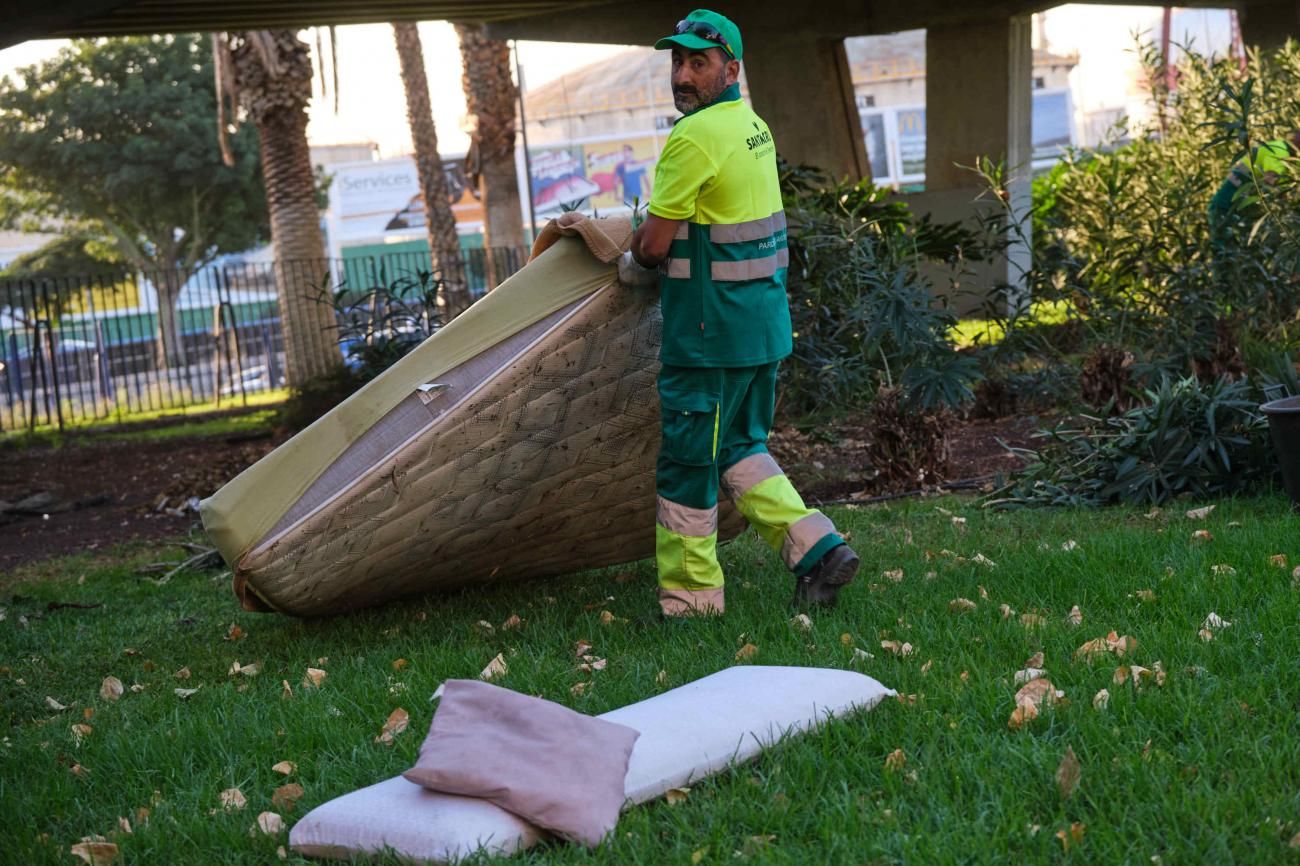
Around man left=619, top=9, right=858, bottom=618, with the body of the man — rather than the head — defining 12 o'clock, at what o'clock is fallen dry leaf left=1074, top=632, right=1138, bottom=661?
The fallen dry leaf is roughly at 6 o'clock from the man.

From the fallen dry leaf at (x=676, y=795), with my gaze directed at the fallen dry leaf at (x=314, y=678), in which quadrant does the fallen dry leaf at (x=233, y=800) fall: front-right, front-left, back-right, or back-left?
front-left

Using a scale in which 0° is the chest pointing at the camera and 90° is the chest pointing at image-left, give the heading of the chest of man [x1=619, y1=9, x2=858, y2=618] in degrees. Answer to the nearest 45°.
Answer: approximately 135°

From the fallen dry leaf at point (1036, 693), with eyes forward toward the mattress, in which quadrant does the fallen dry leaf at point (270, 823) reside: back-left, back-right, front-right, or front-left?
front-left

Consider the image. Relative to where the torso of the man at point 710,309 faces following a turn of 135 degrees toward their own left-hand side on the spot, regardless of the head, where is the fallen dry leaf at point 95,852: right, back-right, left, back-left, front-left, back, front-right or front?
front-right

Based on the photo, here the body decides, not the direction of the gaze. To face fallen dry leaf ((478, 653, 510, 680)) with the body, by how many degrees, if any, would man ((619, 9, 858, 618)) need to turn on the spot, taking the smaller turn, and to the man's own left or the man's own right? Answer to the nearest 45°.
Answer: approximately 90° to the man's own left

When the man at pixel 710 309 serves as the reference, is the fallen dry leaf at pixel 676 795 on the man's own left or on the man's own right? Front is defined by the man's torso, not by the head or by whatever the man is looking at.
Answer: on the man's own left

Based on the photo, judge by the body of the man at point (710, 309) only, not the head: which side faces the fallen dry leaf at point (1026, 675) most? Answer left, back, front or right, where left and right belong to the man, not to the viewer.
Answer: back

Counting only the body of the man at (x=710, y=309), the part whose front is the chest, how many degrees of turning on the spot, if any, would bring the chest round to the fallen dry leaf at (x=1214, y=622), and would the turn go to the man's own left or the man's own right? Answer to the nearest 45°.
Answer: approximately 180°

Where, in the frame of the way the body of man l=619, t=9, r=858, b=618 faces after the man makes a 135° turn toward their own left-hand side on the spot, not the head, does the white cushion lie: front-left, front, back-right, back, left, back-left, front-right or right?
front

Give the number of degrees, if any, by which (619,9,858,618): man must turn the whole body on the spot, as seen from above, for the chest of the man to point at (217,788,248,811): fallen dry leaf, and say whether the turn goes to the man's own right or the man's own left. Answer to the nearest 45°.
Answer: approximately 90° to the man's own left

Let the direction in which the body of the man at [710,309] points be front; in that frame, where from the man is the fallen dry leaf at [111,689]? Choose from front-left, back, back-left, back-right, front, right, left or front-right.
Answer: front-left

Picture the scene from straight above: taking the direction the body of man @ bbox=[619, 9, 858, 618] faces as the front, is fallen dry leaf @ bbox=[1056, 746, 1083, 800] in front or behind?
behind

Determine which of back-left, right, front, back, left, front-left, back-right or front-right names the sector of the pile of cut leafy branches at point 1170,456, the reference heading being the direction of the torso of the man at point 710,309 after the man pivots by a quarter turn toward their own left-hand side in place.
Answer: back
